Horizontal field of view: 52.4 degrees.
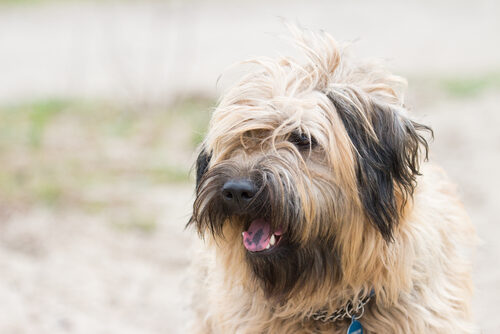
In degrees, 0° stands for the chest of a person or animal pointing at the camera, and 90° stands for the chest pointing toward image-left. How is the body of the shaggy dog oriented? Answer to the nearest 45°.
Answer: approximately 45°
